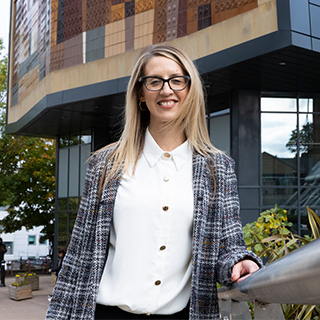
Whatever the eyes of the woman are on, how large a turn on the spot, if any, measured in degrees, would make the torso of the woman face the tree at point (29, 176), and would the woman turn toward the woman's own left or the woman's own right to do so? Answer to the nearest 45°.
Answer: approximately 180°

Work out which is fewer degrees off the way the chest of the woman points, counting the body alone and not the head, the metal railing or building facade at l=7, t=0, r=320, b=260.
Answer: the metal railing

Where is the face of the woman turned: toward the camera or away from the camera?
toward the camera

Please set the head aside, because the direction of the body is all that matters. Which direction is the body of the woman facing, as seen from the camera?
toward the camera

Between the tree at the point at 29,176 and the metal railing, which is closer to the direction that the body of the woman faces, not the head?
the metal railing

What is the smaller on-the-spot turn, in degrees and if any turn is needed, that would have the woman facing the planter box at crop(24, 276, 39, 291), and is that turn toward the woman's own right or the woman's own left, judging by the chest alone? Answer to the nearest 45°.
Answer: approximately 180°

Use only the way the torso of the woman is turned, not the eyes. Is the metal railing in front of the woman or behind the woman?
in front

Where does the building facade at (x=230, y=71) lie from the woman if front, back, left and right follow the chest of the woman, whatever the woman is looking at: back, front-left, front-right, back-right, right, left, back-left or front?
back
